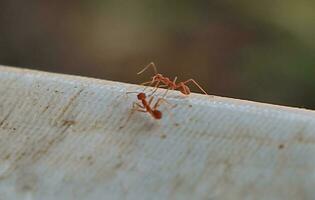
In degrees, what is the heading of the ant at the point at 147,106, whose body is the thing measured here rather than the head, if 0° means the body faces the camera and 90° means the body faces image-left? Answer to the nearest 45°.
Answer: approximately 135°
